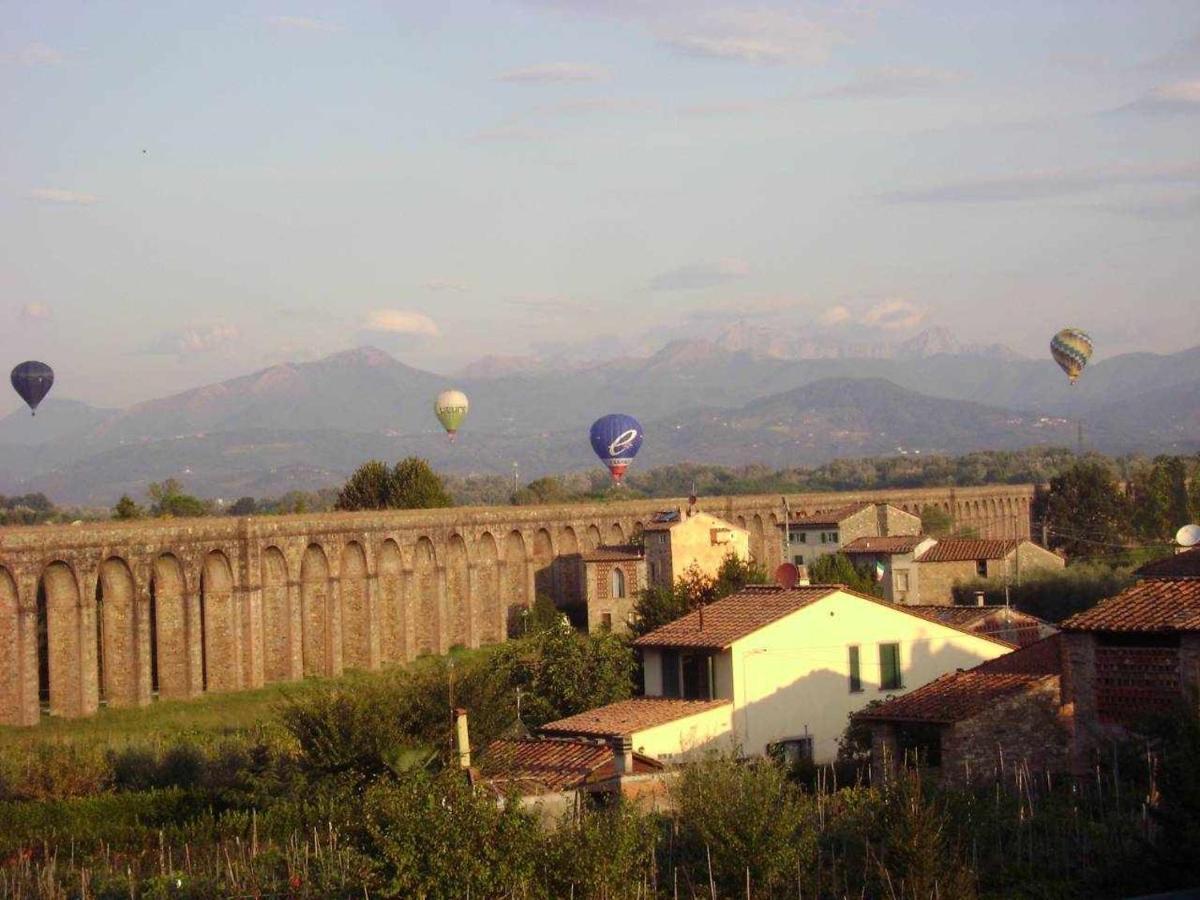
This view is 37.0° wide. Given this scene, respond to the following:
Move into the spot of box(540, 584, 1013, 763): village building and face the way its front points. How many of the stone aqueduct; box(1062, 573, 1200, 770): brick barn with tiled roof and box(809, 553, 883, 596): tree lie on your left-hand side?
1

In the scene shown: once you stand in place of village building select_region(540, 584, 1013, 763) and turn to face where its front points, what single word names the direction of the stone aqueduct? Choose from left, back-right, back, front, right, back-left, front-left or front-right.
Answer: right

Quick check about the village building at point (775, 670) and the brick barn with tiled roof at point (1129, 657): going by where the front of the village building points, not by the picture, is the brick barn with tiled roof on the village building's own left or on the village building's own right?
on the village building's own left

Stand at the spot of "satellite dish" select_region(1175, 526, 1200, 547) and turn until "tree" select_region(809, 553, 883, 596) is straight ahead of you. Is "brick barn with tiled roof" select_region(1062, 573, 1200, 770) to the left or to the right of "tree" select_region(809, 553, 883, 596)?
left

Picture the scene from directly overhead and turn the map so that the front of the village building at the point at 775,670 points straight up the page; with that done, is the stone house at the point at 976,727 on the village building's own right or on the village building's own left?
on the village building's own left

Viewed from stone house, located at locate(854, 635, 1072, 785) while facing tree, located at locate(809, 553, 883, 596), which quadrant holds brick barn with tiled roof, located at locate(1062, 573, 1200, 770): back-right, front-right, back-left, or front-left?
back-right

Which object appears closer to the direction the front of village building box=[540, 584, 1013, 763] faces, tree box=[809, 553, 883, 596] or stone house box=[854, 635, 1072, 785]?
the stone house

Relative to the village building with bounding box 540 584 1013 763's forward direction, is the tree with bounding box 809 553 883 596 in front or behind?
behind

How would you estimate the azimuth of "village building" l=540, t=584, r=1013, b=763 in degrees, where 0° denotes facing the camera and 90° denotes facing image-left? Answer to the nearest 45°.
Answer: approximately 45°
